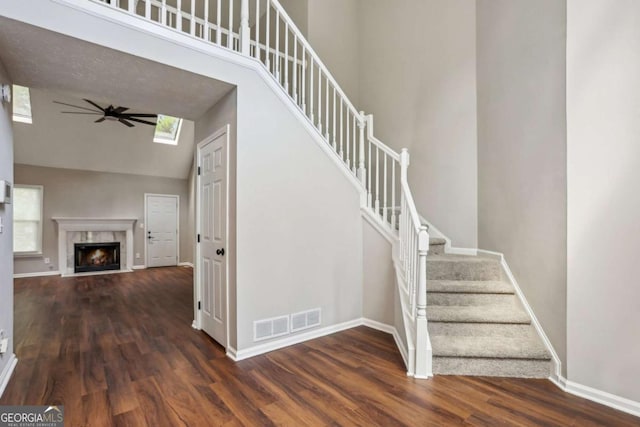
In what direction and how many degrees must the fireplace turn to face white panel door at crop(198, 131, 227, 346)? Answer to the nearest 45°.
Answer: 0° — it already faces it

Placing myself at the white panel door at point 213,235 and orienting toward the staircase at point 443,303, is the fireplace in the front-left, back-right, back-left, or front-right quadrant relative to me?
back-left

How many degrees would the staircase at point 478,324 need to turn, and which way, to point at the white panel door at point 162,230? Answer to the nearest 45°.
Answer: approximately 90° to its right

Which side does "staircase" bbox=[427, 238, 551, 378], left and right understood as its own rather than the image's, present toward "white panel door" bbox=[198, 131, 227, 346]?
right

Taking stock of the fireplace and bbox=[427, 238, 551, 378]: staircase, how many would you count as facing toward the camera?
2

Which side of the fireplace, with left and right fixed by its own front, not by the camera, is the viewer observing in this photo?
front

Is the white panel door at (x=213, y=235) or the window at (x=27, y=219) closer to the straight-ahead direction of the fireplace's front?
the white panel door

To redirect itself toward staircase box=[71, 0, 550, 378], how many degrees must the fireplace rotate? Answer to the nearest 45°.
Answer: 0° — it already faces it

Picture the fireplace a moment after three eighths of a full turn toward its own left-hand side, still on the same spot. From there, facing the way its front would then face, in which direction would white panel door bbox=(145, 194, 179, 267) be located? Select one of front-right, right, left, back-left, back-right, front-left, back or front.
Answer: front-right

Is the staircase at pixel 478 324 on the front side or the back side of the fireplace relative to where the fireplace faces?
on the front side

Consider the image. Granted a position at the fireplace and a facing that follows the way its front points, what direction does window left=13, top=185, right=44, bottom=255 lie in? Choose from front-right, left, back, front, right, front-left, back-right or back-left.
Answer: right

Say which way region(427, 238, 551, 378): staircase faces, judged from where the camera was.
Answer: facing the viewer

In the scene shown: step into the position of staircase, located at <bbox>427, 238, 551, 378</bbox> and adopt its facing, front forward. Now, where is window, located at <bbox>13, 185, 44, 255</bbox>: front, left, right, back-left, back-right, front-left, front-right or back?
right
